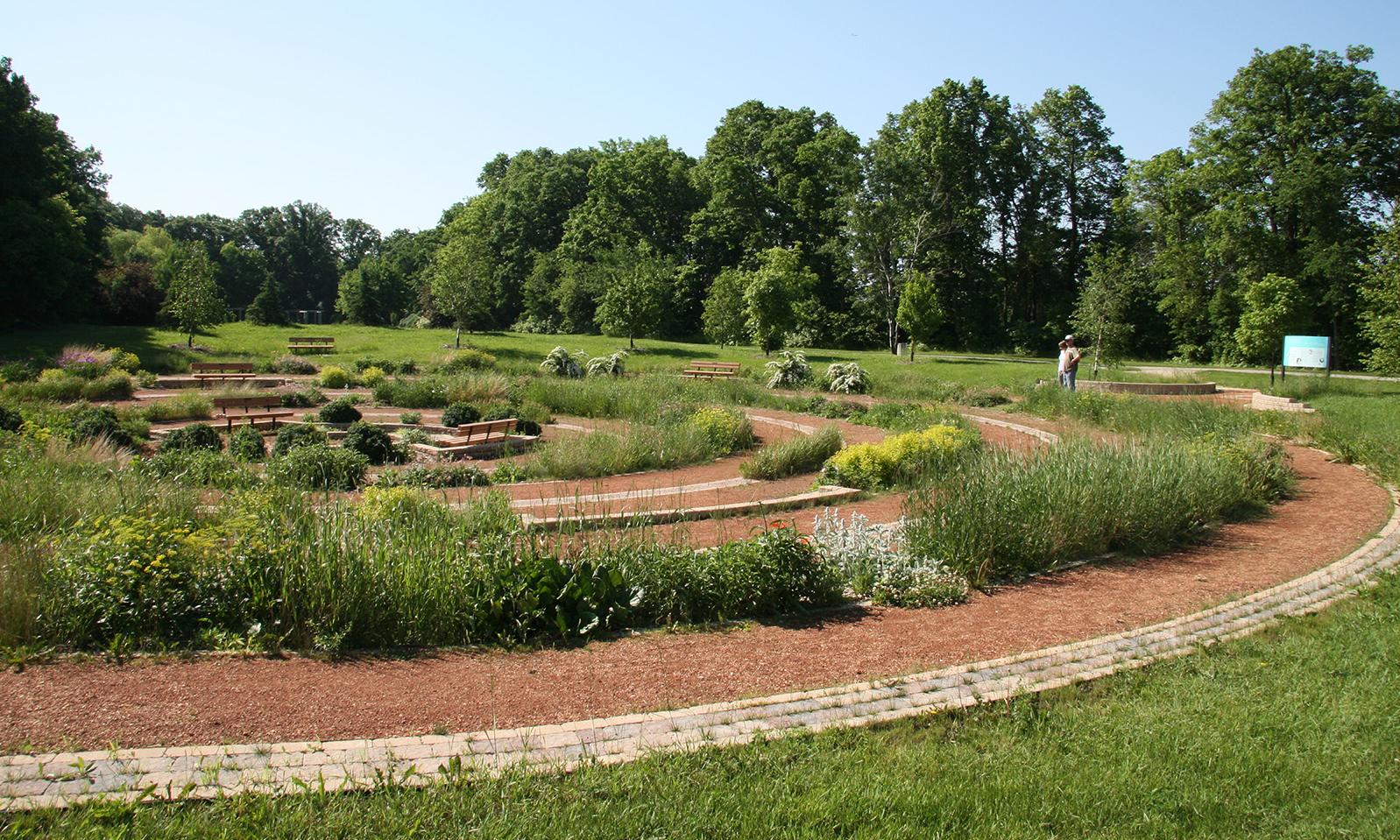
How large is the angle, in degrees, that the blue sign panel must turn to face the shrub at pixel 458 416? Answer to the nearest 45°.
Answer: approximately 45° to its right

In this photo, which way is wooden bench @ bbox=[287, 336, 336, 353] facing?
toward the camera

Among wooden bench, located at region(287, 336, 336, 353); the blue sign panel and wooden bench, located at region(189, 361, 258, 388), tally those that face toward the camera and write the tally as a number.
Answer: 3

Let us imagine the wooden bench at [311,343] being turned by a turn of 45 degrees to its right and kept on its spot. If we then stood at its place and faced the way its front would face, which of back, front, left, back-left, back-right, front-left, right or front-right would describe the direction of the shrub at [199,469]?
front-left

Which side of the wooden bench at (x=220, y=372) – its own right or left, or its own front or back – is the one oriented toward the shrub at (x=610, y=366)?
left

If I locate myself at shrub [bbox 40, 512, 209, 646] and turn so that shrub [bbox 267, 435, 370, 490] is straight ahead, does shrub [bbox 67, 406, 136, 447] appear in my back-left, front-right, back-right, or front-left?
front-left

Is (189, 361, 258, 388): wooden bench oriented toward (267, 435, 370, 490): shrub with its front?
yes

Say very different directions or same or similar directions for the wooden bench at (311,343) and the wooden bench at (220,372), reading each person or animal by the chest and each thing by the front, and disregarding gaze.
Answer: same or similar directions

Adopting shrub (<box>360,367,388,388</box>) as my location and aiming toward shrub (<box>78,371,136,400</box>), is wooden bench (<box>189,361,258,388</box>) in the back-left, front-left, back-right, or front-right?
front-right

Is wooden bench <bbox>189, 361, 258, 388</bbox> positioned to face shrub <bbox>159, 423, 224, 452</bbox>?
yes

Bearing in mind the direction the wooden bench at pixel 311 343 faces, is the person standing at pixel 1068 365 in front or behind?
in front

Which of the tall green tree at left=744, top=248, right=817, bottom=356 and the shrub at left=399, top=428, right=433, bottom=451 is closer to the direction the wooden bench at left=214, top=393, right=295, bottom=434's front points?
the shrub

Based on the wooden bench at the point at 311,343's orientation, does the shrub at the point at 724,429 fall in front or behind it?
in front

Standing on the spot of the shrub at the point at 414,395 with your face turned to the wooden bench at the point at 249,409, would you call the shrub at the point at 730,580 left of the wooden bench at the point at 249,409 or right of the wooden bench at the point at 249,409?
left

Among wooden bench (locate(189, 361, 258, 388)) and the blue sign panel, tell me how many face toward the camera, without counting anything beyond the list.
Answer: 2

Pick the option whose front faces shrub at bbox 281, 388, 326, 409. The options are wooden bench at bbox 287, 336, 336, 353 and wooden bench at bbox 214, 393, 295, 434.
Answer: wooden bench at bbox 287, 336, 336, 353

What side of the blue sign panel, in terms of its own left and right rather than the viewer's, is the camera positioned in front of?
front

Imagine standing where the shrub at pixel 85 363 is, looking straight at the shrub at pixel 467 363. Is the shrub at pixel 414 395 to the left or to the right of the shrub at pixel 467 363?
right
